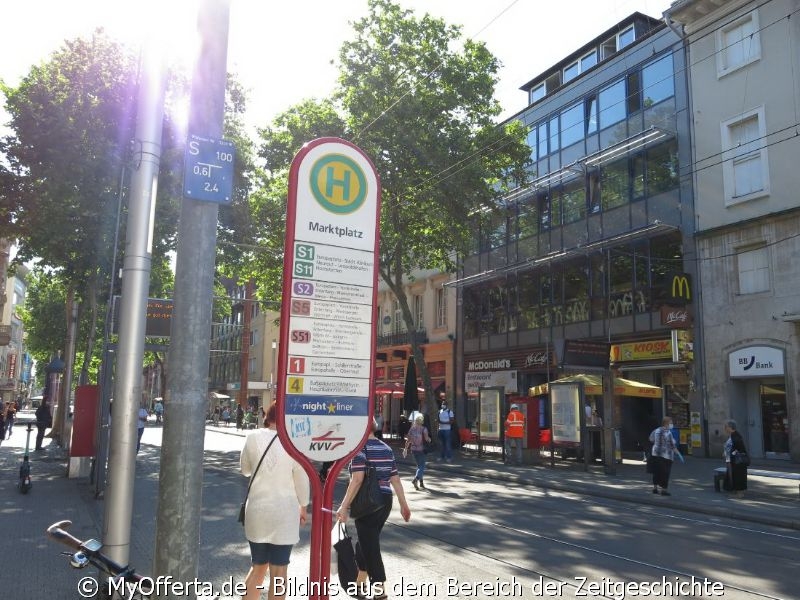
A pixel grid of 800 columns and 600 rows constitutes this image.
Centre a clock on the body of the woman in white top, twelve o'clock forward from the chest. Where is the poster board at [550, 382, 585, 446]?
The poster board is roughly at 1 o'clock from the woman in white top.

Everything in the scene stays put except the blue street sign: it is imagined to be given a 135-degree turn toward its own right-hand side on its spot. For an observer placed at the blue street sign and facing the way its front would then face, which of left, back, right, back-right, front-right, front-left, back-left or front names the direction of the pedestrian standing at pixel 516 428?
right

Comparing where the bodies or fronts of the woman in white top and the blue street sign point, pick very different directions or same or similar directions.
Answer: very different directions

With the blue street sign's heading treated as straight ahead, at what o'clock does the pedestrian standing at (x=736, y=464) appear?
The pedestrian standing is roughly at 8 o'clock from the blue street sign.

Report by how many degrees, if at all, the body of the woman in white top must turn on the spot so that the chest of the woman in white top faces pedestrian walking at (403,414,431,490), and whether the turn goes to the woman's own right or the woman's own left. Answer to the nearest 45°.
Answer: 0° — they already face them

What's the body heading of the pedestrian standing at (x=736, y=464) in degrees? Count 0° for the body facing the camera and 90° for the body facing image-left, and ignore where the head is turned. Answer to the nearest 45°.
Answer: approximately 90°

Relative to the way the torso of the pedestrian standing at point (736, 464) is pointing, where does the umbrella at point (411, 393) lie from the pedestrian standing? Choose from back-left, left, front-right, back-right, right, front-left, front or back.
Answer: front-right

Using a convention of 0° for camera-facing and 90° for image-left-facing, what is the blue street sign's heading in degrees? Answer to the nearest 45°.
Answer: approximately 0°

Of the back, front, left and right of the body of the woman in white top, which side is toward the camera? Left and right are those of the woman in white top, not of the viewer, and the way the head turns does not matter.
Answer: back
